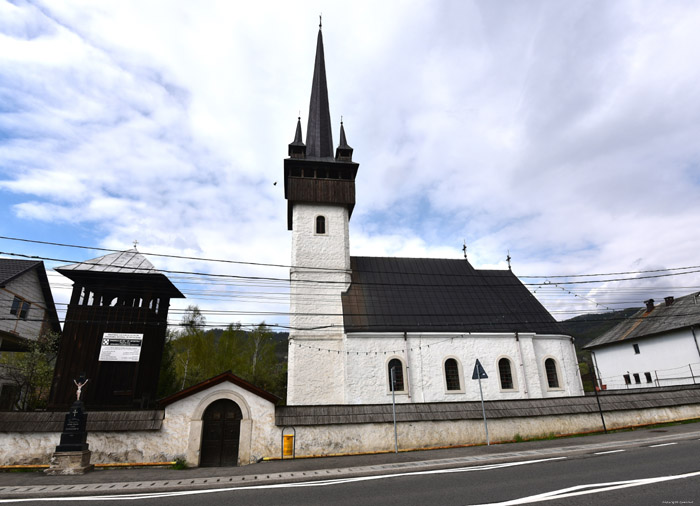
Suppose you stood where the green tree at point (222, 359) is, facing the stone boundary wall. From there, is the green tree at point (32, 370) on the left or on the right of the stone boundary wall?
right

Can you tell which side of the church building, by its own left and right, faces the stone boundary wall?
left

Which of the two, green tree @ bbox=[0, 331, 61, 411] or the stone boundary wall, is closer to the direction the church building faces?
the green tree

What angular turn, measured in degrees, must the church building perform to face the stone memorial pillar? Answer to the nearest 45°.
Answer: approximately 45° to its left

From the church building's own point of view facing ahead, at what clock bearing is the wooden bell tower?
The wooden bell tower is roughly at 11 o'clock from the church building.

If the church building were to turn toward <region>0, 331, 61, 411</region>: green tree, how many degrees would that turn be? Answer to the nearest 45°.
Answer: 0° — it already faces it

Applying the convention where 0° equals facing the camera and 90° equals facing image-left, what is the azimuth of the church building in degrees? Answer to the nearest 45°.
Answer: approximately 90°

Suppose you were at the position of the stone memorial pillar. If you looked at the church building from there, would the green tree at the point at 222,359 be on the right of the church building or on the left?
left

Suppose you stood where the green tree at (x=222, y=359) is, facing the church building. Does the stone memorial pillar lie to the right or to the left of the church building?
right
